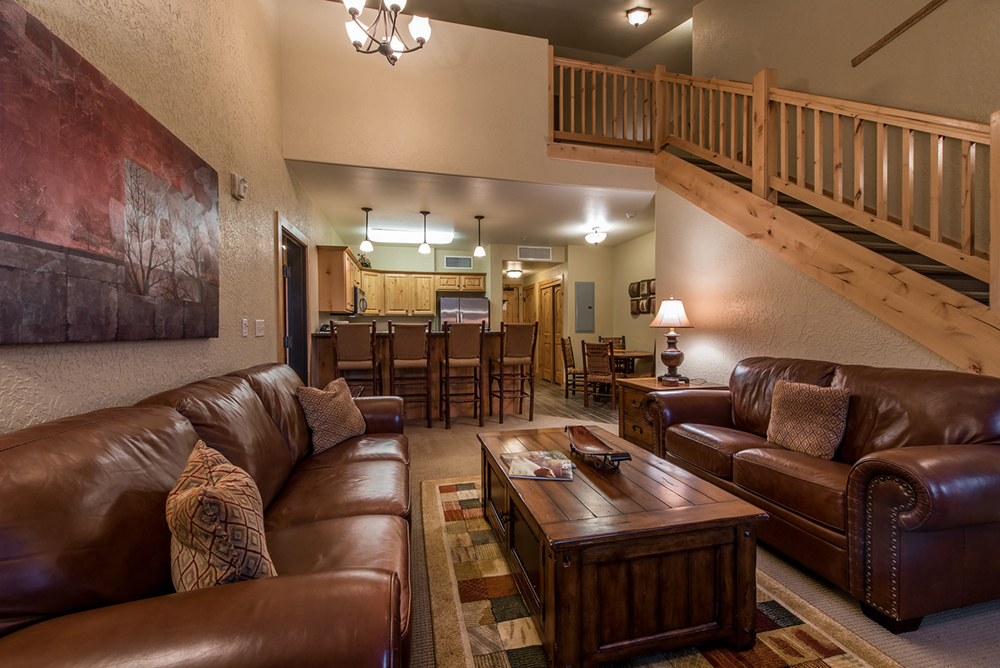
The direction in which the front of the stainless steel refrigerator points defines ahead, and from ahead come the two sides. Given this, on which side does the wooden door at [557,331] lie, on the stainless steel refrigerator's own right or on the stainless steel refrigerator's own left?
on the stainless steel refrigerator's own left

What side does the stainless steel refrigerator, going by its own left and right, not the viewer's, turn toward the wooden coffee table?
front

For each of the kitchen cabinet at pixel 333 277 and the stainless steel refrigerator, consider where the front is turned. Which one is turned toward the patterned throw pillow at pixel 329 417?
the stainless steel refrigerator

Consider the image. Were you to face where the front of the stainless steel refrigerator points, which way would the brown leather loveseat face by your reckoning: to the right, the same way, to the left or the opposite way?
to the right

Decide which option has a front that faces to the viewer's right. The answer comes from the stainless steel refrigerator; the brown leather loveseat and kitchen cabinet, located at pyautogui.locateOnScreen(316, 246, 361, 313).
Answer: the kitchen cabinet

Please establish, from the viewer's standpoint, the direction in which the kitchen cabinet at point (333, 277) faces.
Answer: facing to the right of the viewer

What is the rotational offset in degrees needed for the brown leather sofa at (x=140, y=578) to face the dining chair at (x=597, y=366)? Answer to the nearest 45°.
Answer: approximately 45° to its left

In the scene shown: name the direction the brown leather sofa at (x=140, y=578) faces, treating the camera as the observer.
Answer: facing to the right of the viewer

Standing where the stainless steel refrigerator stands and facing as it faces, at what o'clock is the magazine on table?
The magazine on table is roughly at 12 o'clock from the stainless steel refrigerator.

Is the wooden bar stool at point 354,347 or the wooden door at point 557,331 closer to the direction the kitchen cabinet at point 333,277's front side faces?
the wooden door

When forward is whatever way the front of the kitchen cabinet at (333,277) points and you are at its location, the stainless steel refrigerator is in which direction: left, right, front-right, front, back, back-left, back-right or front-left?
front-left

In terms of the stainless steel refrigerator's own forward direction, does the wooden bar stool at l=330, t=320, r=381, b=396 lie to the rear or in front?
in front

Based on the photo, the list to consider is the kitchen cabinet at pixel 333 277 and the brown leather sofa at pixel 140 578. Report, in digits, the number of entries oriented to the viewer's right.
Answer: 2

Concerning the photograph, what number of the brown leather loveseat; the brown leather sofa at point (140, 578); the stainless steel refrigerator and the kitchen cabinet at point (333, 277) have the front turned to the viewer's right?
2
